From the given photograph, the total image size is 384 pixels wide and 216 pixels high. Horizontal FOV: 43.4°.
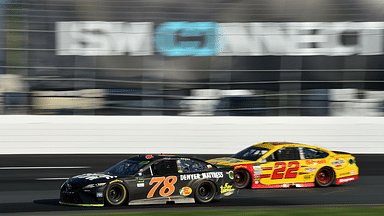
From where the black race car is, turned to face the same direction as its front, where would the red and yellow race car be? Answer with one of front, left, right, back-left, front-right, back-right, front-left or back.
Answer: back

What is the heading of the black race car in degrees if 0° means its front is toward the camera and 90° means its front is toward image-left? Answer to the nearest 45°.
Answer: approximately 45°
